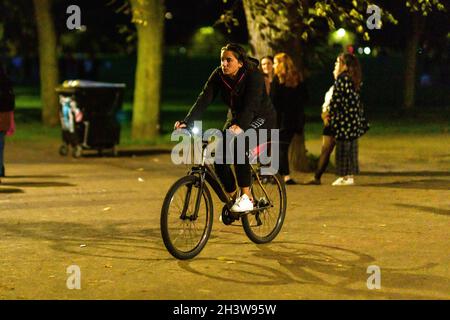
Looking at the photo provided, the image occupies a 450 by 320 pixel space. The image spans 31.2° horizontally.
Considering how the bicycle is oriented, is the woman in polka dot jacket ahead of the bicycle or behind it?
behind

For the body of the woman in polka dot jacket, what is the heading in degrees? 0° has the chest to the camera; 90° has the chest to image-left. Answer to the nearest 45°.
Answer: approximately 90°

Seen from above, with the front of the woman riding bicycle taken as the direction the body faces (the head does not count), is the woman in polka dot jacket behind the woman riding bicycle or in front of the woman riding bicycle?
behind

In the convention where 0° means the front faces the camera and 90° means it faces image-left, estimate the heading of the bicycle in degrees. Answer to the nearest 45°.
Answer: approximately 45°

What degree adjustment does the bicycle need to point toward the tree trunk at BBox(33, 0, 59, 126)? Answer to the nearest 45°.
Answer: approximately 135° to its right

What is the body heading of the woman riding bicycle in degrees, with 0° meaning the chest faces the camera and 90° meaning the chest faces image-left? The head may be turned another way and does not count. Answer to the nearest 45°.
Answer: approximately 45°

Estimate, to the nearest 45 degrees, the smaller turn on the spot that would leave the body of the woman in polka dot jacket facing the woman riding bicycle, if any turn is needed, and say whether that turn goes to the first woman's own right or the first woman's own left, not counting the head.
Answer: approximately 90° to the first woman's own left

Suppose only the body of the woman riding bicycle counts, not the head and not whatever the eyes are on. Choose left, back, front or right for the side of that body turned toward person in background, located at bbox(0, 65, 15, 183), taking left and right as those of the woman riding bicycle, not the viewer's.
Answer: right

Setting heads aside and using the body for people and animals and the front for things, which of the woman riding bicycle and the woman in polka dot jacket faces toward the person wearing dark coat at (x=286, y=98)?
the woman in polka dot jacket
